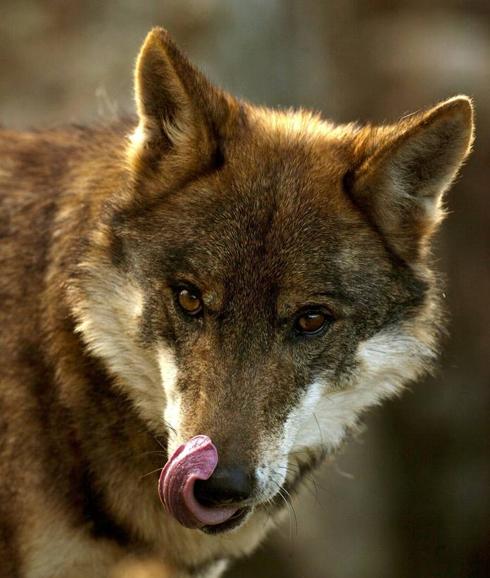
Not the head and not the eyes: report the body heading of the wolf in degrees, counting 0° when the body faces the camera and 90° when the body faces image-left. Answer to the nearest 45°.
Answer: approximately 315°
